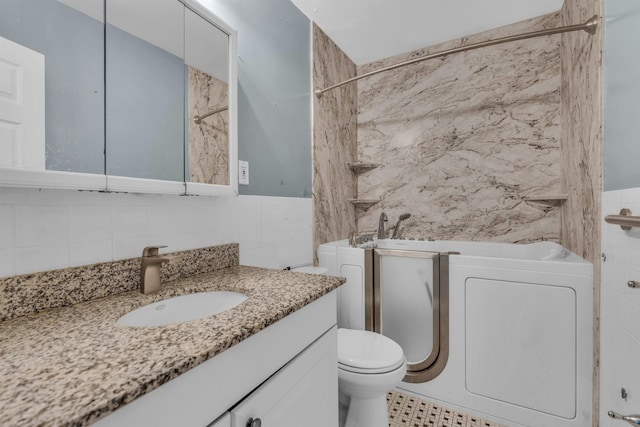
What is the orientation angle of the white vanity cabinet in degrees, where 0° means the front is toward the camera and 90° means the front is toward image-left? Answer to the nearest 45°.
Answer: approximately 315°

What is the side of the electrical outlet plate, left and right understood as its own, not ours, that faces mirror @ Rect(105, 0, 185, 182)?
right

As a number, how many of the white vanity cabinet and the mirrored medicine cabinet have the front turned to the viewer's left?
0

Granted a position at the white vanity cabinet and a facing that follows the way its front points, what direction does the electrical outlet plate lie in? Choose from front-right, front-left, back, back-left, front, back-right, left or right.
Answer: back-left

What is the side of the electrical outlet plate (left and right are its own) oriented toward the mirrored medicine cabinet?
right

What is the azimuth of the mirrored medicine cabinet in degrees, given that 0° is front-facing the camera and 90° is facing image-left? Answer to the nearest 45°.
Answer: approximately 315°

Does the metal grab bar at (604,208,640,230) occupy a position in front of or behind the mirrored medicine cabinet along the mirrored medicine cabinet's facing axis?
in front
